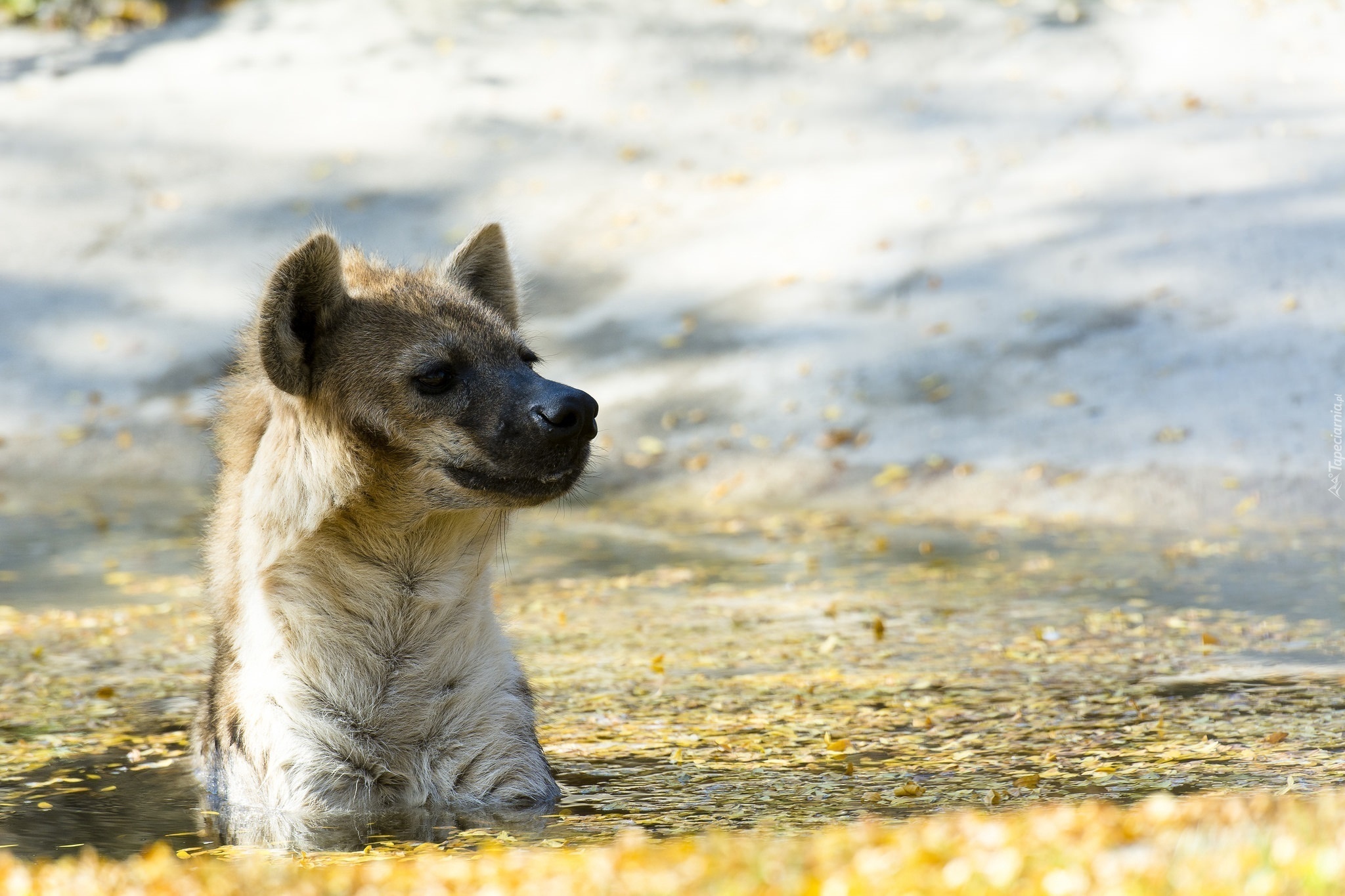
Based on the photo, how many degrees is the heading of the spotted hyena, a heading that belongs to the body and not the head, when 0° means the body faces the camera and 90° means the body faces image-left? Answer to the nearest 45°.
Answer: approximately 315°

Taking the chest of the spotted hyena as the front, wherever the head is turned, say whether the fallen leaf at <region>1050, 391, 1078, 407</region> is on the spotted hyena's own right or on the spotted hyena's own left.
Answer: on the spotted hyena's own left

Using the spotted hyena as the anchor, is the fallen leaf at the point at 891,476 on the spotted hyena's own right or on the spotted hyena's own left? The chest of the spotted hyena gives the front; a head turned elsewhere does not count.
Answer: on the spotted hyena's own left

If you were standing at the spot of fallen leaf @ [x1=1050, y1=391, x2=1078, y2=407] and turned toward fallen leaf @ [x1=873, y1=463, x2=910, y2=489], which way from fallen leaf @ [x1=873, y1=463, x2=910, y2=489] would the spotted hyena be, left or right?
left
